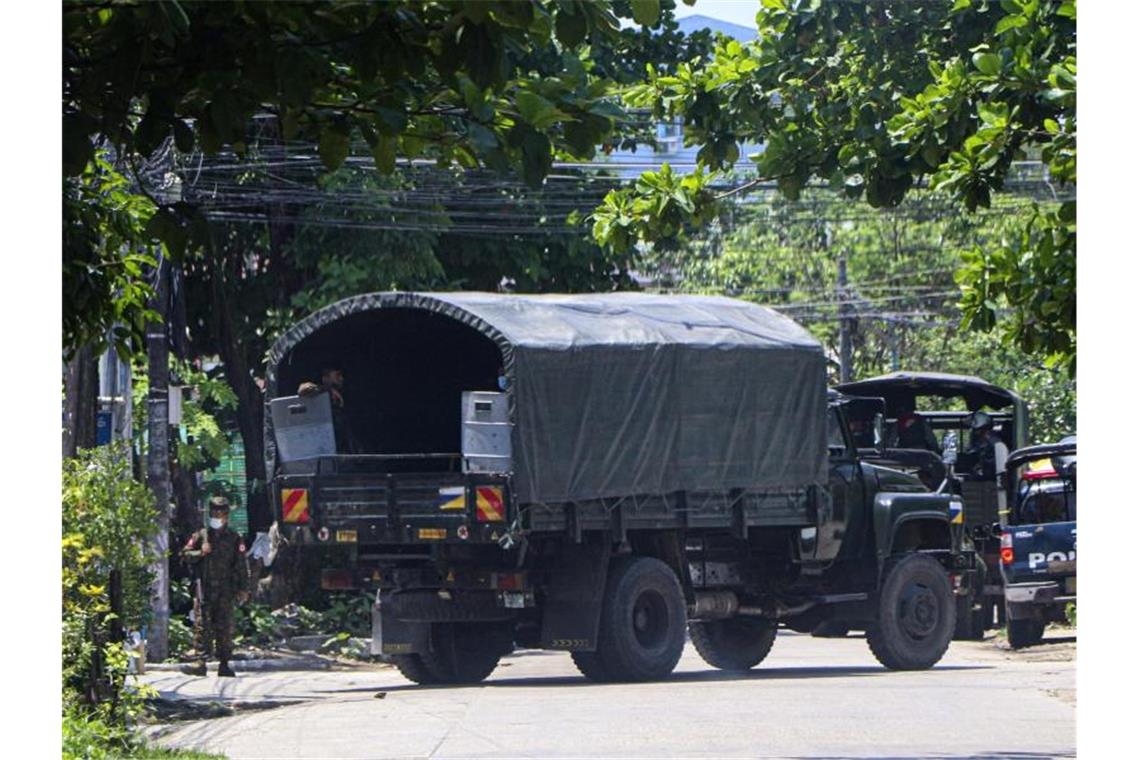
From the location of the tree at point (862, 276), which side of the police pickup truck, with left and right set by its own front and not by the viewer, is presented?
front

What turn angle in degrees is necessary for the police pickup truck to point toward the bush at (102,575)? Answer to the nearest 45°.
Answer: approximately 135° to its left

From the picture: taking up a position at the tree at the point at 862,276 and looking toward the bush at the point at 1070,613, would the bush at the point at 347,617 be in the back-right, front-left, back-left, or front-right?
front-right

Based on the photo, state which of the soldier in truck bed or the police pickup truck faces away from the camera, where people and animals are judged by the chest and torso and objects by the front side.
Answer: the police pickup truck

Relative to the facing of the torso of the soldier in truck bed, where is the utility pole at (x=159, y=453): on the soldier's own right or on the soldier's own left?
on the soldier's own right

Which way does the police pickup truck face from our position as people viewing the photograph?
facing away from the viewer

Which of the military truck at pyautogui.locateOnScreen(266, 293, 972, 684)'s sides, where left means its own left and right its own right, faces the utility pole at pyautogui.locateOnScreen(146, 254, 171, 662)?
left

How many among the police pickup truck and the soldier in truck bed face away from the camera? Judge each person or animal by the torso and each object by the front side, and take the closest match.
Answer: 1

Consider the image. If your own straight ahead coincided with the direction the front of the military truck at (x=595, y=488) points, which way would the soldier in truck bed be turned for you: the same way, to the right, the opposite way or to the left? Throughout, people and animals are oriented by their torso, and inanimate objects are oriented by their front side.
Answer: the opposite way

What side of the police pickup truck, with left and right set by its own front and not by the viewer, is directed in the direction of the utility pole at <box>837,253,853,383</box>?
front

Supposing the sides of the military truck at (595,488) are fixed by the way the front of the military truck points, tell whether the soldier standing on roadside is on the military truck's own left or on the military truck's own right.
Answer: on the military truck's own left
